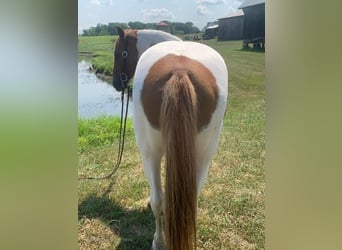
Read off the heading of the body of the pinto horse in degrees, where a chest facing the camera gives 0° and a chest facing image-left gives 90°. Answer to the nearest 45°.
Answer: approximately 180°
